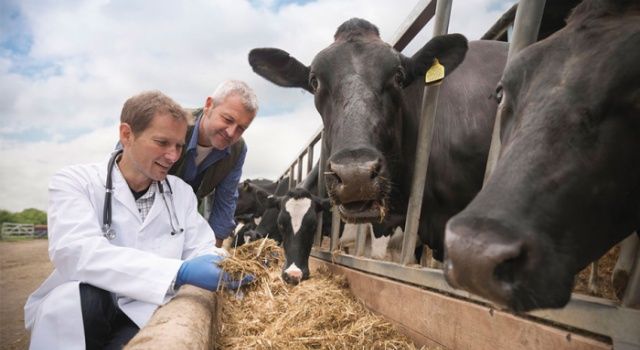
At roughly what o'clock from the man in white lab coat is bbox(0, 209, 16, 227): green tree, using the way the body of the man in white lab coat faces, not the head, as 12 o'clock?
The green tree is roughly at 7 o'clock from the man in white lab coat.

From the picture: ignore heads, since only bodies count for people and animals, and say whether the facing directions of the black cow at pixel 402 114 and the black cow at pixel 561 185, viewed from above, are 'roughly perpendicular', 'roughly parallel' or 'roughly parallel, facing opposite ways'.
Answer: roughly parallel

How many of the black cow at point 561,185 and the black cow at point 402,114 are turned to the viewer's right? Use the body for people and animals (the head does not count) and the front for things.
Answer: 0

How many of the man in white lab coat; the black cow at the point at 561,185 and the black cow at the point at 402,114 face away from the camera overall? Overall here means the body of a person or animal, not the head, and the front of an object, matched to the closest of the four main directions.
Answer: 0

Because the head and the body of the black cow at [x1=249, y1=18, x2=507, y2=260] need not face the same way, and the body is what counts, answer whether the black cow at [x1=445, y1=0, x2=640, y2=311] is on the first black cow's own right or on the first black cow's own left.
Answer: on the first black cow's own left

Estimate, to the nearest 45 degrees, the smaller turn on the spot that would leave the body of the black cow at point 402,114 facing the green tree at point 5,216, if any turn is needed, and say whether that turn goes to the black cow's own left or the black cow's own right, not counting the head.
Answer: approximately 90° to the black cow's own right

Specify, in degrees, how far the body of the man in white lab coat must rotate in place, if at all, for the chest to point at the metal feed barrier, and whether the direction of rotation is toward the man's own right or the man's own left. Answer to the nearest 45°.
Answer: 0° — they already face it

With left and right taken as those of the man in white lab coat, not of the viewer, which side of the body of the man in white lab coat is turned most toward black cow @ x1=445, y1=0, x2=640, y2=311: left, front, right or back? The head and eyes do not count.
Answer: front

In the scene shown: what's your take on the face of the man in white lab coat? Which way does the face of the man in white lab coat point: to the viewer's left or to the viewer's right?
to the viewer's right

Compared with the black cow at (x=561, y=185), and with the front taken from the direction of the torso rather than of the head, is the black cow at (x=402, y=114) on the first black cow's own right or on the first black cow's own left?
on the first black cow's own right

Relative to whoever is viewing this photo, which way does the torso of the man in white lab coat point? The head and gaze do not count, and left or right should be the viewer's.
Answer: facing the viewer and to the right of the viewer

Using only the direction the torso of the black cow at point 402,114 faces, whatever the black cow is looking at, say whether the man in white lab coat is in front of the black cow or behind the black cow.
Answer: in front

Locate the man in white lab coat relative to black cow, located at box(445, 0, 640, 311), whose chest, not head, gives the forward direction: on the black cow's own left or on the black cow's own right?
on the black cow's own right

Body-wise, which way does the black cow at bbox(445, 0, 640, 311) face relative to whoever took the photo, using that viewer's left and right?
facing the viewer and to the left of the viewer
